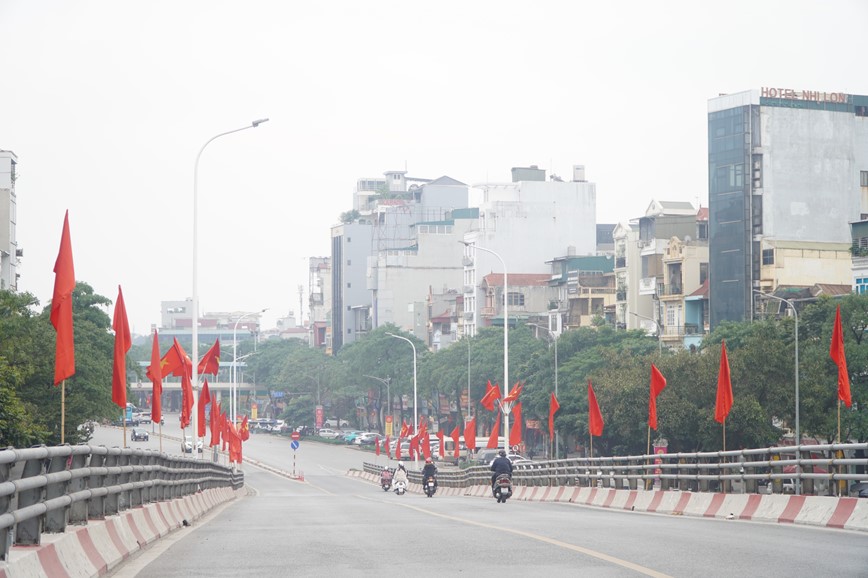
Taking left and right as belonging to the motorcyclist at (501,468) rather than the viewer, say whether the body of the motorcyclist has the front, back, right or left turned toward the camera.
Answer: back

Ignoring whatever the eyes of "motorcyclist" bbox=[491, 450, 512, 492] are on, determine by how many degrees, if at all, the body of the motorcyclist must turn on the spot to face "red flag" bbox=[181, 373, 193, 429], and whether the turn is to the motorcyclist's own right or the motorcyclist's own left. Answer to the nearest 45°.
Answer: approximately 45° to the motorcyclist's own left

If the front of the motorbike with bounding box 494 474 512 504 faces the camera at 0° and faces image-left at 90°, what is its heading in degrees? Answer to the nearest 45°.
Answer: approximately 180°

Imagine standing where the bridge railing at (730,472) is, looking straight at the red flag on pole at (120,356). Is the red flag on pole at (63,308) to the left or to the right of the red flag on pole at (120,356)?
left

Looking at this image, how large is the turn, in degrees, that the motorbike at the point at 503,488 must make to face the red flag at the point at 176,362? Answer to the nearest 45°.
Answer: approximately 45° to its left

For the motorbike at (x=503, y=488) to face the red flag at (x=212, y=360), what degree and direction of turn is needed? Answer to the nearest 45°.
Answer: approximately 45° to its left

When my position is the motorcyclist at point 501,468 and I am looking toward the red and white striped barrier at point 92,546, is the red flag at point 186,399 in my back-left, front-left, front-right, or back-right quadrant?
back-right

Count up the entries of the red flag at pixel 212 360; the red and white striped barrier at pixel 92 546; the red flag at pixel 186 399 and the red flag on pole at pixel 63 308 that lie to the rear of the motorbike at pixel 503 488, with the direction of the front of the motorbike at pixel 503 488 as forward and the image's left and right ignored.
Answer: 2

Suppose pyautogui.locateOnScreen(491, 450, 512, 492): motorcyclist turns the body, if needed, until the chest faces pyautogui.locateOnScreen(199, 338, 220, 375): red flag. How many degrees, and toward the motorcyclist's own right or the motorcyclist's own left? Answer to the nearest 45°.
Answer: approximately 45° to the motorcyclist's own left
